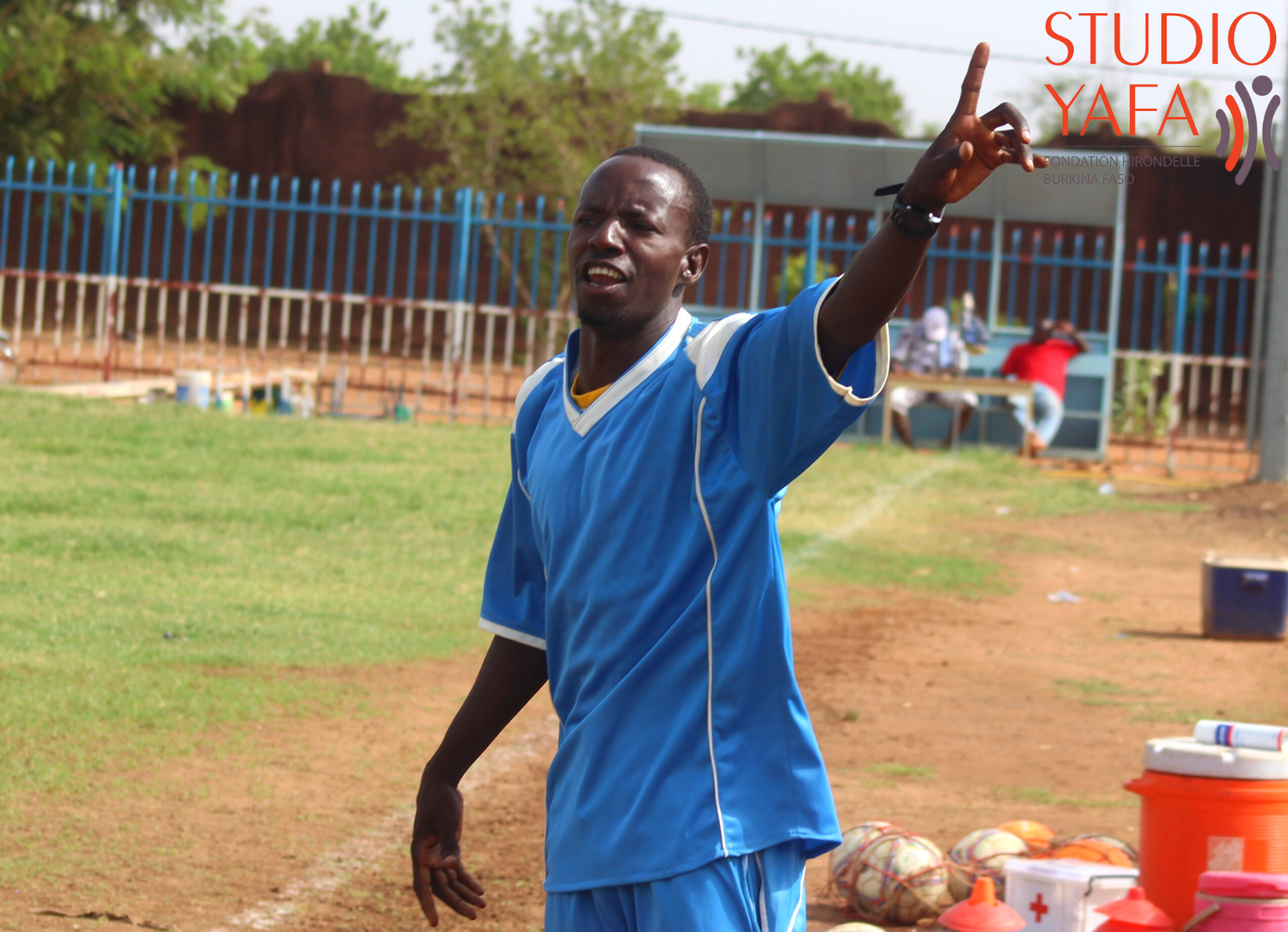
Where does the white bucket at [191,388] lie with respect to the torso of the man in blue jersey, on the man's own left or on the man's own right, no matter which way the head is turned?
on the man's own right

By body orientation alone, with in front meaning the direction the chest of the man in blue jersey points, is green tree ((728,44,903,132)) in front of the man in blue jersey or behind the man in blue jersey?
behind

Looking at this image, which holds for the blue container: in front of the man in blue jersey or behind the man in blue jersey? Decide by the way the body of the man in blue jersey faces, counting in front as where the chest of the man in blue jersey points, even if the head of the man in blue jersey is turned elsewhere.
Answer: behind

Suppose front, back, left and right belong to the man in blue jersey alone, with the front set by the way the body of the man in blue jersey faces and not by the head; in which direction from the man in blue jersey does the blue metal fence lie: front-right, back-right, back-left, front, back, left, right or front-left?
back-right

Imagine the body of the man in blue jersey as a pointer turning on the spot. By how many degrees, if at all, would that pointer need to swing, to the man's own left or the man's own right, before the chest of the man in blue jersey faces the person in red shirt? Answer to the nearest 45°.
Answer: approximately 135° to the man's own right

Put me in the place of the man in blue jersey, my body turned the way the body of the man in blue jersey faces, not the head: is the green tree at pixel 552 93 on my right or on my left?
on my right
